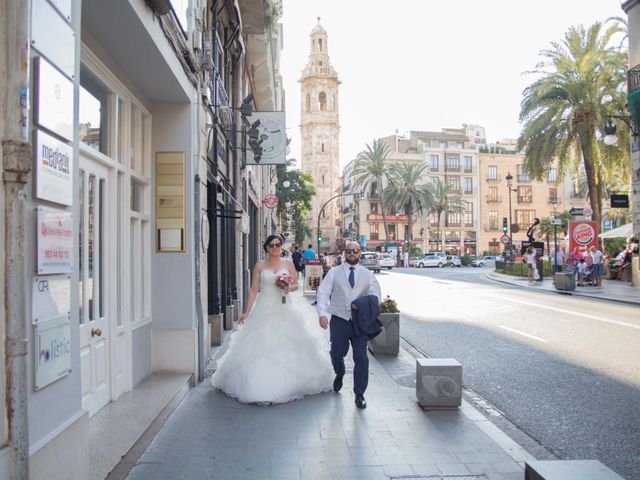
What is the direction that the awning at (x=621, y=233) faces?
to the viewer's left

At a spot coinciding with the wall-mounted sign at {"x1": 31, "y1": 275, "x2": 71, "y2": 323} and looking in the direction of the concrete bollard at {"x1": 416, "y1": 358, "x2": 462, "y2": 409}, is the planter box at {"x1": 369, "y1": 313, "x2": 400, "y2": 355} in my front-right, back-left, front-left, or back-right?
front-left

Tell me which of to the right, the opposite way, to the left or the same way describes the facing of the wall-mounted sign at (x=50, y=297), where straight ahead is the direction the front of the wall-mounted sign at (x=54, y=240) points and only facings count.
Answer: the same way

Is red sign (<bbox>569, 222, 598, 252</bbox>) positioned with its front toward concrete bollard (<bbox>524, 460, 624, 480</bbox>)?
yes

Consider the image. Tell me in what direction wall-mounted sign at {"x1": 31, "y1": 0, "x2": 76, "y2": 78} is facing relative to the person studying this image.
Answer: facing the viewer and to the right of the viewer

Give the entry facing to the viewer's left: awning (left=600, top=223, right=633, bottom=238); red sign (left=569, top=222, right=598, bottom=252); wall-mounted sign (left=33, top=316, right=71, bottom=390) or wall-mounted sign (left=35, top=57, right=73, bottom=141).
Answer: the awning

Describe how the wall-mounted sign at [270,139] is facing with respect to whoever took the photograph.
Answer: facing the viewer

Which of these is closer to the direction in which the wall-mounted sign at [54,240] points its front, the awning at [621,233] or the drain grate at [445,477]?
the drain grate

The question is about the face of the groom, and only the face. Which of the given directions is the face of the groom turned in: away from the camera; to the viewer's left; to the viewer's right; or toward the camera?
toward the camera

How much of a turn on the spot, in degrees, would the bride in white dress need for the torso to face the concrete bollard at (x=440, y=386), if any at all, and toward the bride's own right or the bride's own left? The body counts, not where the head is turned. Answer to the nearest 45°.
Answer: approximately 90° to the bride's own left

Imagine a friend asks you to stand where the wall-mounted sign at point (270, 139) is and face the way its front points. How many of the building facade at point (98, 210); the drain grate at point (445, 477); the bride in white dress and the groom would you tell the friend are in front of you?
4

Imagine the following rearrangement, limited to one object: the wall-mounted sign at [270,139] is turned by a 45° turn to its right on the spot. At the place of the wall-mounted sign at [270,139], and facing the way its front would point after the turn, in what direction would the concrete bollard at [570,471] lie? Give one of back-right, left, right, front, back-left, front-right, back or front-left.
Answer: front-left

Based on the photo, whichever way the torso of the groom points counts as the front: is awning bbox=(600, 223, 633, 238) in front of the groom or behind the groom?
behind

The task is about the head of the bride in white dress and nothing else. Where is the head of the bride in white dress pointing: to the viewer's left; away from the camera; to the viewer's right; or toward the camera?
toward the camera

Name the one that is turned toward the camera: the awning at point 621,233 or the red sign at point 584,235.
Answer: the red sign

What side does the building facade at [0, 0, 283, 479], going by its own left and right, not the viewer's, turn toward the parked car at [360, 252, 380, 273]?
left

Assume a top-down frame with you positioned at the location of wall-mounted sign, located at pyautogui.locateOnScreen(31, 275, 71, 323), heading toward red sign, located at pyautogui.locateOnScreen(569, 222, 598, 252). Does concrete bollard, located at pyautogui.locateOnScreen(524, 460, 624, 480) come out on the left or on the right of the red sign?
right

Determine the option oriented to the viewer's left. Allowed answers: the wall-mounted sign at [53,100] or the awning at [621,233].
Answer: the awning

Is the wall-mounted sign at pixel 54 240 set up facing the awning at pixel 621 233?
no

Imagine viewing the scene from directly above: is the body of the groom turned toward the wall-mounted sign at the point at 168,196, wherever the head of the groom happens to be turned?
no
